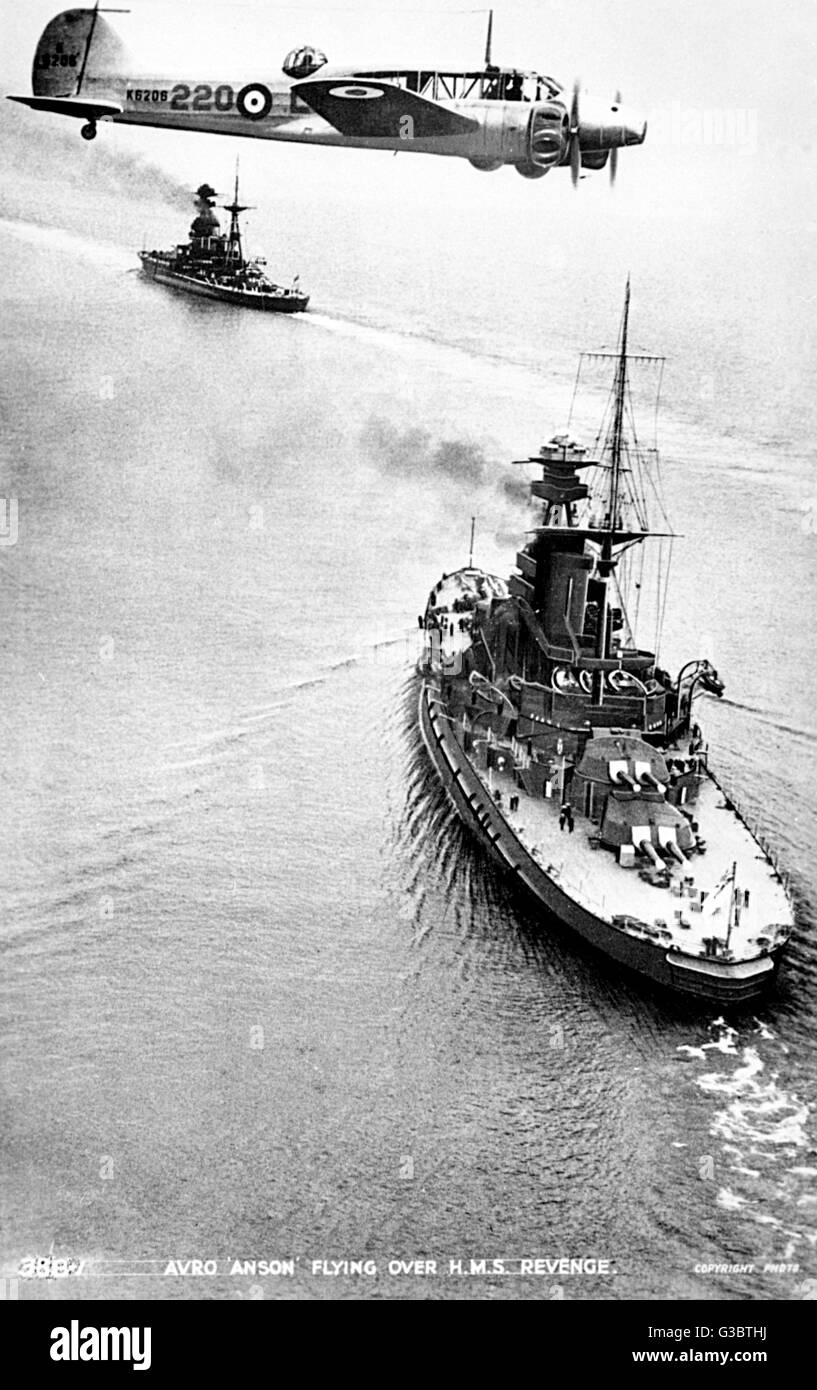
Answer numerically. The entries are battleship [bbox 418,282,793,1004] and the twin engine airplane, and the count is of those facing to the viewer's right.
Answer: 1

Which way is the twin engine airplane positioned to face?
to the viewer's right

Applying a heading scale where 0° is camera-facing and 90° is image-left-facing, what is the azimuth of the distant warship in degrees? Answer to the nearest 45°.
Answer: approximately 135°

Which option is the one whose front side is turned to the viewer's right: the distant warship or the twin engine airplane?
the twin engine airplane

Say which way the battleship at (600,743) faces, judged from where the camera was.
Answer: facing away from the viewer and to the left of the viewer

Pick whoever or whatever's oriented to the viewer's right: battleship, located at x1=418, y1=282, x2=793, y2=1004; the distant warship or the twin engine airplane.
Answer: the twin engine airplane

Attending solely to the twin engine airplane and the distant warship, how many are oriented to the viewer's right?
1
